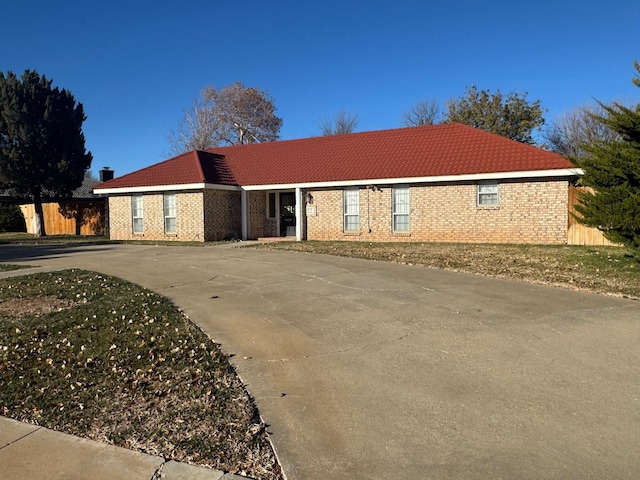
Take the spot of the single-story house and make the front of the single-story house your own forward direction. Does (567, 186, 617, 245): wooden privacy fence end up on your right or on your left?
on your left

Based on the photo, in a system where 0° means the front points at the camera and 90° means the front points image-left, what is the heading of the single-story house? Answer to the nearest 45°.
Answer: approximately 0°

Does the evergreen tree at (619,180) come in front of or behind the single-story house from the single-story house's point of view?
in front

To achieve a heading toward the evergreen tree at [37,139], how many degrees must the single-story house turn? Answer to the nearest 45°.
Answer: approximately 90° to its right

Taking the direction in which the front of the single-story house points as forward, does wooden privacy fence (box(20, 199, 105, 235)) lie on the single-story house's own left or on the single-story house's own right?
on the single-story house's own right

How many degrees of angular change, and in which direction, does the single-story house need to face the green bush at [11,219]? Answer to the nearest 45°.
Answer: approximately 135° to its right
